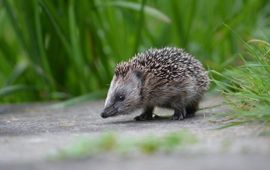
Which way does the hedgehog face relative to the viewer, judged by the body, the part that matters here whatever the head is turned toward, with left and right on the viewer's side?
facing to the left of the viewer
